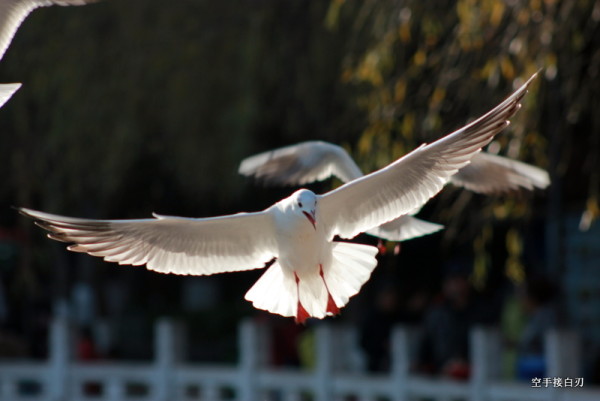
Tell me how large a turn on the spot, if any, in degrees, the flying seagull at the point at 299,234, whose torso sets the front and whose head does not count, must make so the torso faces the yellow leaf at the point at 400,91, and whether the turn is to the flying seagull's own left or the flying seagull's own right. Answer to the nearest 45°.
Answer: approximately 135° to the flying seagull's own left

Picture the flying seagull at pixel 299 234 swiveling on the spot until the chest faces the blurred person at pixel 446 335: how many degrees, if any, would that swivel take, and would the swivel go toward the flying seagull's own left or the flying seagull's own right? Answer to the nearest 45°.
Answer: approximately 180°

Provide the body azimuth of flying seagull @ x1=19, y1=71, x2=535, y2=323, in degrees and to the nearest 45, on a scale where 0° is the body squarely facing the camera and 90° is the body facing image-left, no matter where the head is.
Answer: approximately 0°

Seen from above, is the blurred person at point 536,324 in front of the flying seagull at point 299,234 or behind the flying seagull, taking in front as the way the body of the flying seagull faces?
behind

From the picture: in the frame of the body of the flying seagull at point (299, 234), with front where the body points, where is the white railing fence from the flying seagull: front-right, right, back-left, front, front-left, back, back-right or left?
back
